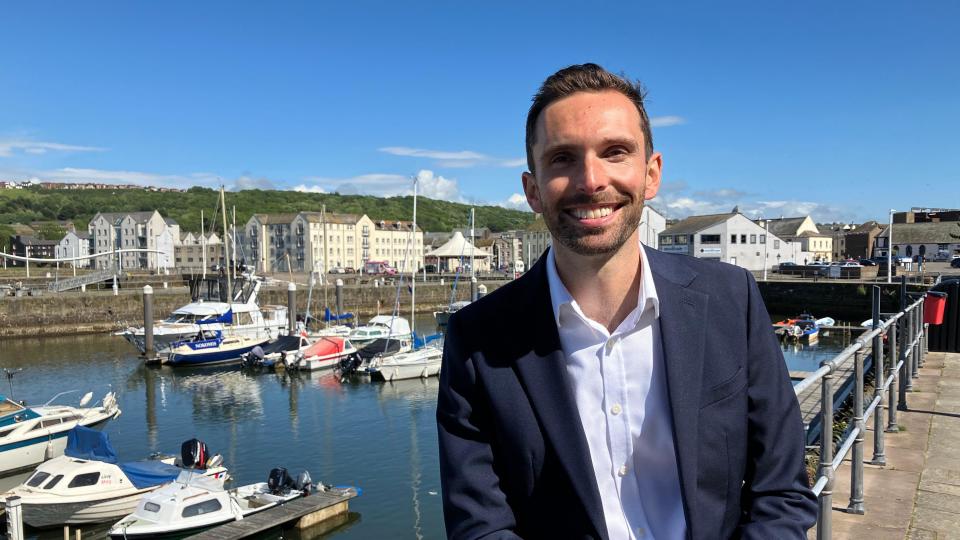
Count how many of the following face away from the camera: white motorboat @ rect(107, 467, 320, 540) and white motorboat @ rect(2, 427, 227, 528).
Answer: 0

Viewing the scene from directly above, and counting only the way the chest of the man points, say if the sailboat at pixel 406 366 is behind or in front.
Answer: behind

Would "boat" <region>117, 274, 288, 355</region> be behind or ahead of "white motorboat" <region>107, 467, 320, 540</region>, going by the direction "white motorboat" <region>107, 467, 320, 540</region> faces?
behind

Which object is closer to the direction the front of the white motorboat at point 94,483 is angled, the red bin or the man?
the man

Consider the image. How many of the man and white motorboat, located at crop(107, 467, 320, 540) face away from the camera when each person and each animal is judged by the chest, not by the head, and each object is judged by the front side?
0

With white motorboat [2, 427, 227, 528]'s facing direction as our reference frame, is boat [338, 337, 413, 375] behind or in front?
behind

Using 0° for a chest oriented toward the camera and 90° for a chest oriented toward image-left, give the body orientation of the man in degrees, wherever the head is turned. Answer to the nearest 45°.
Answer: approximately 0°
